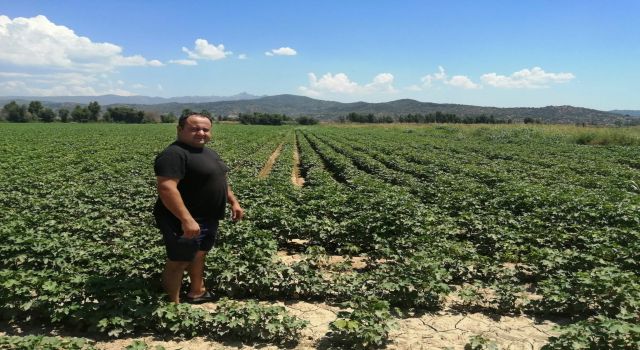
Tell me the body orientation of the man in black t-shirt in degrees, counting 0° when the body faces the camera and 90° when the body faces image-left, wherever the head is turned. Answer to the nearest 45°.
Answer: approximately 315°
